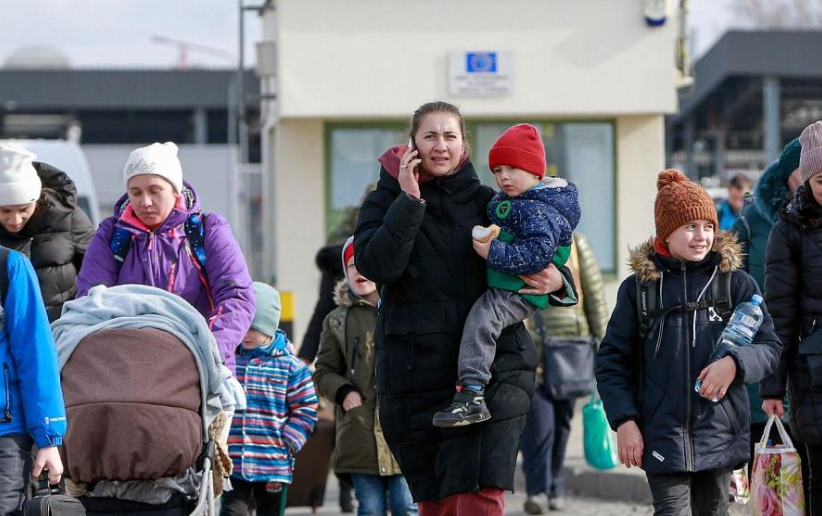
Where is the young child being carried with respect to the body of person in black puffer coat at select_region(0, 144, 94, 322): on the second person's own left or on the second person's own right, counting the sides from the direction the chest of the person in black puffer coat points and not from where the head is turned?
on the second person's own left

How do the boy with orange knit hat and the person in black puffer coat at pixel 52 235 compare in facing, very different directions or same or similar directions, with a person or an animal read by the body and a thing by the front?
same or similar directions

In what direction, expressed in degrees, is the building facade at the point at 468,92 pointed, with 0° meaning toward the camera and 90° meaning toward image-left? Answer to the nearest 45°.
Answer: approximately 0°

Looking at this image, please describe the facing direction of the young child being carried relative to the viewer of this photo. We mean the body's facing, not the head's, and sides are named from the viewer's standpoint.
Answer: facing the viewer and to the left of the viewer

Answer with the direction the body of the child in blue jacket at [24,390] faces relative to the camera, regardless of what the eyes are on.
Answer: toward the camera

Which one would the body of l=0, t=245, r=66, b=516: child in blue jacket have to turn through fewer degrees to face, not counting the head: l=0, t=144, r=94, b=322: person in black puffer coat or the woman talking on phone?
the woman talking on phone

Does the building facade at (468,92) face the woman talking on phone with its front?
yes

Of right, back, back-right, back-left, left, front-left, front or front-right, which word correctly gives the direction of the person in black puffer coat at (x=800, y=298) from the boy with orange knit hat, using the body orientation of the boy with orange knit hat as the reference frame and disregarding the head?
back-left

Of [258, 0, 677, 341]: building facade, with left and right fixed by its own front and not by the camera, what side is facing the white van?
right

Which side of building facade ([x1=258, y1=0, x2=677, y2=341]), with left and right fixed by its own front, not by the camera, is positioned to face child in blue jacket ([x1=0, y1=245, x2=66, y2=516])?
front

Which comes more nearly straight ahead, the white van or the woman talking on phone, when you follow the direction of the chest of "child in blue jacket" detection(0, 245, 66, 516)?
the woman talking on phone

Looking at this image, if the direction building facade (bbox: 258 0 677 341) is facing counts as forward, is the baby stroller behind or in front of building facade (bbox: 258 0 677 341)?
in front

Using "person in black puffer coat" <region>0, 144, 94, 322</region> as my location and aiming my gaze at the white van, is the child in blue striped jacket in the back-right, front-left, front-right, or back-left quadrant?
back-right

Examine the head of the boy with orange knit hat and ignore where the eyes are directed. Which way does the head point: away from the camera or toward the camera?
toward the camera
